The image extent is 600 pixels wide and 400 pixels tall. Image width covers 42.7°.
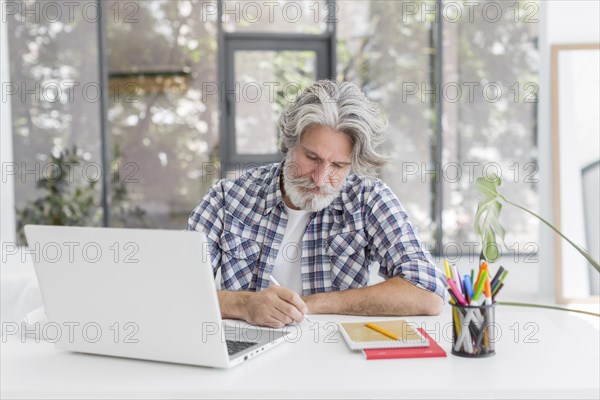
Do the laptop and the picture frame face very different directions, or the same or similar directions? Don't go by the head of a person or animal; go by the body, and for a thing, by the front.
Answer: very different directions

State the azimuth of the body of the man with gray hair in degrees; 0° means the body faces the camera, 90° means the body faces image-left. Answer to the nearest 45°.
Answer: approximately 0°

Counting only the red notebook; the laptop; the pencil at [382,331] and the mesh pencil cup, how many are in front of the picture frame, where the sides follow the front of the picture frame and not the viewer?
4

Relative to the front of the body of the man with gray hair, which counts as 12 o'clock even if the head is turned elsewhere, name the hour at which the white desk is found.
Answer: The white desk is roughly at 12 o'clock from the man with gray hair.

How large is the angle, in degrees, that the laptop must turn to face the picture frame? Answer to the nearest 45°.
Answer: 0° — it already faces it

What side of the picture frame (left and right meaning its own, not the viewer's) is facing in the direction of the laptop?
front

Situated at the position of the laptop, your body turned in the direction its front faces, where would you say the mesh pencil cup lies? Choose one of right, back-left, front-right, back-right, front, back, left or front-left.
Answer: front-right

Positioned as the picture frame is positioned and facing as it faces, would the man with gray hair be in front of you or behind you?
in front

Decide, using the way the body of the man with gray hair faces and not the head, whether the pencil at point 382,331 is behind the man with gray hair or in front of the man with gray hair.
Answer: in front

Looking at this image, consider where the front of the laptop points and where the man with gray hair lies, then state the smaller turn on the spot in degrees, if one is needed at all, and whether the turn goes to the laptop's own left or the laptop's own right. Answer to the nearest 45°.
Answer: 0° — it already faces them

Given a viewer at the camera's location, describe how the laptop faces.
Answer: facing away from the viewer and to the right of the viewer

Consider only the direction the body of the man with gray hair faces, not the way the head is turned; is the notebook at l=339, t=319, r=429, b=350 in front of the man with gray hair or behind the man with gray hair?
in front
